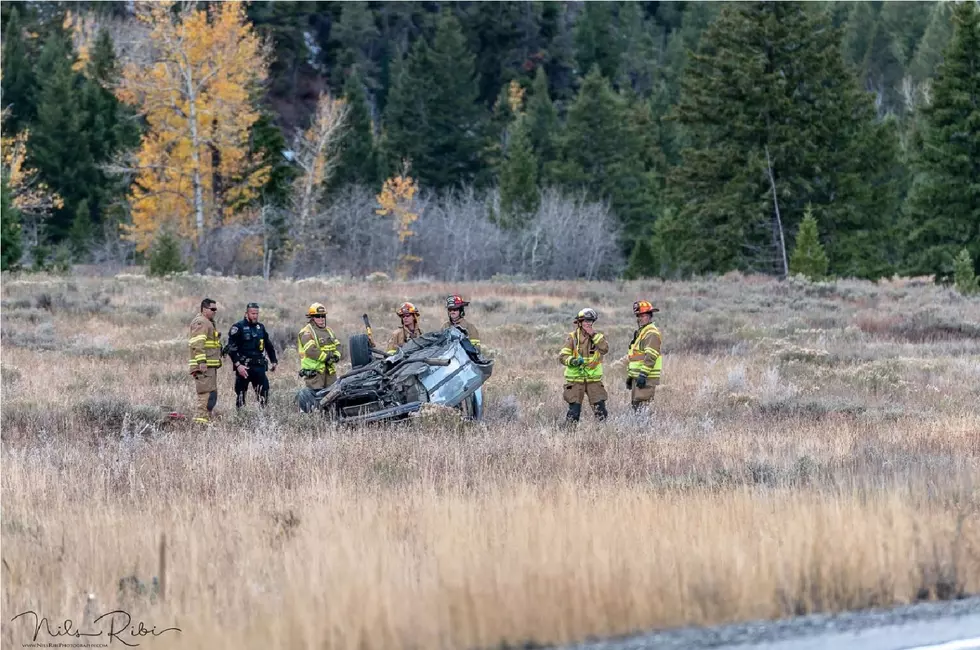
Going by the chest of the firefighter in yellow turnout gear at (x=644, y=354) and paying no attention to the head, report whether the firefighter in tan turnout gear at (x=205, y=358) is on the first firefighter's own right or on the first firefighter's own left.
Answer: on the first firefighter's own right

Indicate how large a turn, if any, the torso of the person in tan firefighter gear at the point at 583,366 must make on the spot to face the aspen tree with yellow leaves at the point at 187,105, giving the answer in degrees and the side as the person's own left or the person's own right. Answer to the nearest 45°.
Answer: approximately 135° to the person's own right

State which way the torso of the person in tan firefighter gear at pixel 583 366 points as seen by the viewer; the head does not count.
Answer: toward the camera

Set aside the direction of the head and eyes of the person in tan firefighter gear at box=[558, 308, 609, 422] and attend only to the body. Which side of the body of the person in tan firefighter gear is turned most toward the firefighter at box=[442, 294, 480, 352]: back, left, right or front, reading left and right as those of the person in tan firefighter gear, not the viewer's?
right

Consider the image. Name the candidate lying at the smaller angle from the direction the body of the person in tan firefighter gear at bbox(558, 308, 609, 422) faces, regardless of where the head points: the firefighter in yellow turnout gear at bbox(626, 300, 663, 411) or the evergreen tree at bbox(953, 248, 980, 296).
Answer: the firefighter in yellow turnout gear

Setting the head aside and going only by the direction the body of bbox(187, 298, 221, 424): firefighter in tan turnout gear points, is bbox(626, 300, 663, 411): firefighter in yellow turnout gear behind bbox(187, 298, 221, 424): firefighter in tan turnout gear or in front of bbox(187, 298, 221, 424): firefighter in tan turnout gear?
in front

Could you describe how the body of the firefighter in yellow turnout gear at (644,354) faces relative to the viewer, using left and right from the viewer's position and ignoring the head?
facing the viewer and to the left of the viewer

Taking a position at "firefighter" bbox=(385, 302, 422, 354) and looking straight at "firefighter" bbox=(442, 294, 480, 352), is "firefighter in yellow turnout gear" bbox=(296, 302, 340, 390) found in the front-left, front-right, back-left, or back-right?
back-right

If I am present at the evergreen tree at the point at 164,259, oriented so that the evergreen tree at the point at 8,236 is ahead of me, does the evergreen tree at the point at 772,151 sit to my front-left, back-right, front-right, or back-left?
back-right

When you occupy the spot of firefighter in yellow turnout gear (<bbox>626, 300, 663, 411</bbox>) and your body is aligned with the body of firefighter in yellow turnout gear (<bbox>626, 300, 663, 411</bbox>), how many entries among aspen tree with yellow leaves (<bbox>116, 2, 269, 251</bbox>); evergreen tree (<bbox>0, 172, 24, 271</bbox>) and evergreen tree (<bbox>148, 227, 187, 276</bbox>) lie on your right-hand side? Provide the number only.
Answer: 3
